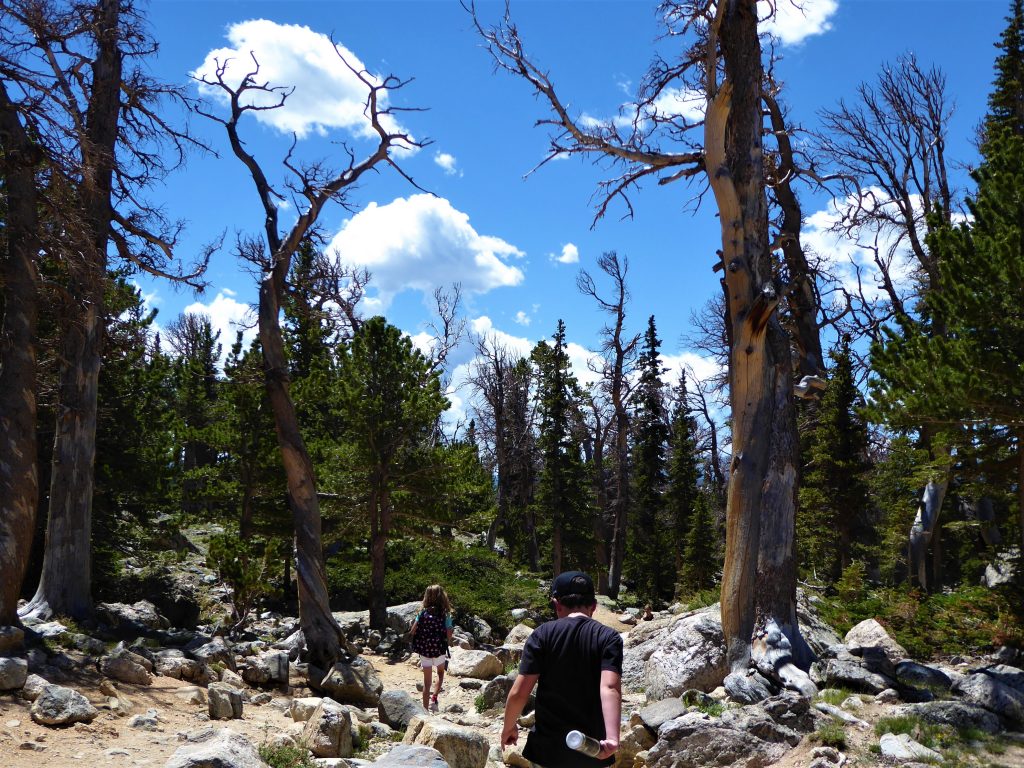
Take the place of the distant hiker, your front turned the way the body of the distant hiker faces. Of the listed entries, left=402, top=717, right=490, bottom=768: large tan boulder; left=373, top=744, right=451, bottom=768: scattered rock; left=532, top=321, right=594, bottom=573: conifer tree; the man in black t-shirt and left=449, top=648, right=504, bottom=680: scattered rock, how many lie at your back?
3

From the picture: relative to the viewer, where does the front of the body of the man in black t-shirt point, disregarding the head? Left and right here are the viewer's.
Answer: facing away from the viewer

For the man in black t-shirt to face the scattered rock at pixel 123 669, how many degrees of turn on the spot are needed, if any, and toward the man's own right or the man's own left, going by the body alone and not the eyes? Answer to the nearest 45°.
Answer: approximately 45° to the man's own left

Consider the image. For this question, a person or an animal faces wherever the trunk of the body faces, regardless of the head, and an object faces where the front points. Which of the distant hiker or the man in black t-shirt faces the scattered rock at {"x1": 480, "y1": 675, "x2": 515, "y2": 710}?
the man in black t-shirt

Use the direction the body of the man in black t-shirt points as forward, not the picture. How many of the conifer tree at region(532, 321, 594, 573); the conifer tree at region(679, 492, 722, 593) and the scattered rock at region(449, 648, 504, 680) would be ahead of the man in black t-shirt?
3

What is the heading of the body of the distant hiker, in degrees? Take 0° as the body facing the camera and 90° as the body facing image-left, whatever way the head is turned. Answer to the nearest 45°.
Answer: approximately 180°

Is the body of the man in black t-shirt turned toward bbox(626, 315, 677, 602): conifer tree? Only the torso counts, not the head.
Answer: yes

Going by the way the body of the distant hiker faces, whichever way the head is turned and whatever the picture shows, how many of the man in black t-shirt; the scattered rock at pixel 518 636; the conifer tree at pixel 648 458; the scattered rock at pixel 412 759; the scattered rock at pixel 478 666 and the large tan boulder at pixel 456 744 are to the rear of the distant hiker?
3

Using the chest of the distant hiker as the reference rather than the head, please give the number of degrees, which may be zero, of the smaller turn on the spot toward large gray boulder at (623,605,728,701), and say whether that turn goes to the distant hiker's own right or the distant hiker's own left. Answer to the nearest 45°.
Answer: approximately 90° to the distant hiker's own right

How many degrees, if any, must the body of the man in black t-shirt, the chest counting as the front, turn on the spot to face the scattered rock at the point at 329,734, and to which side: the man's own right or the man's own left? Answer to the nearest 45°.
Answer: approximately 45° to the man's own left

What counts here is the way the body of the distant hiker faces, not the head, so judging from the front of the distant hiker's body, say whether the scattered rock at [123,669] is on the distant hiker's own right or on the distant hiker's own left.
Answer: on the distant hiker's own left

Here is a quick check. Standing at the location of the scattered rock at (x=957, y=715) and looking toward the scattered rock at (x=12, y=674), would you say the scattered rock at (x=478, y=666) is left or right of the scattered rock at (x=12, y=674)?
right
